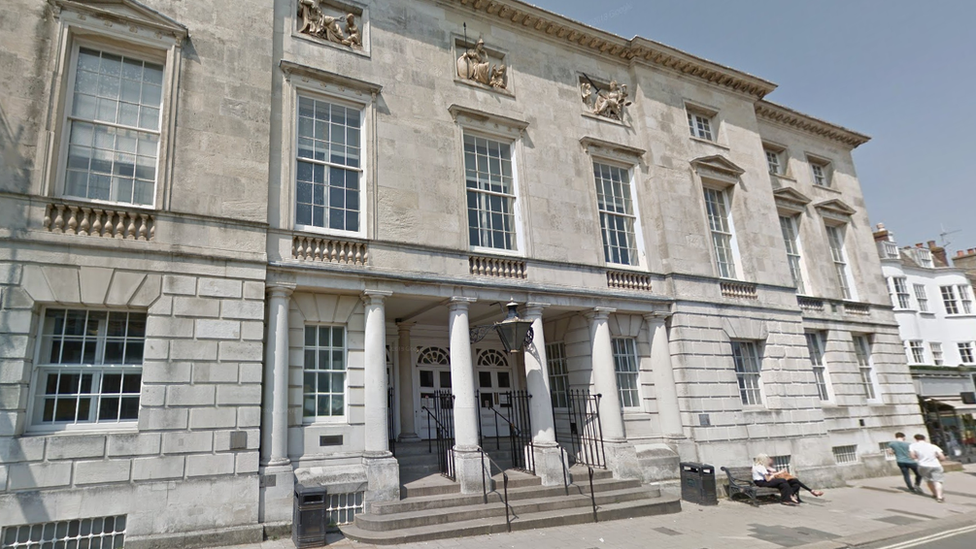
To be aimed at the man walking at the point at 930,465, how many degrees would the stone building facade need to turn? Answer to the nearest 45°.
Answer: approximately 45° to its left

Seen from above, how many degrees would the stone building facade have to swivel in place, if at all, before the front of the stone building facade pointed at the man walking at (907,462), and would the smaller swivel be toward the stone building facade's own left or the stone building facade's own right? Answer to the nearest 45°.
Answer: approximately 45° to the stone building facade's own left

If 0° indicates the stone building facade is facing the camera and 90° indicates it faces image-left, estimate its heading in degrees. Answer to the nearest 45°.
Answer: approximately 315°

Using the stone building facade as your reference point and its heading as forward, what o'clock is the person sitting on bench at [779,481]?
The person sitting on bench is roughly at 10 o'clock from the stone building facade.

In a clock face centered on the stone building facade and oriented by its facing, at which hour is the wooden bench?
The wooden bench is roughly at 10 o'clock from the stone building facade.
